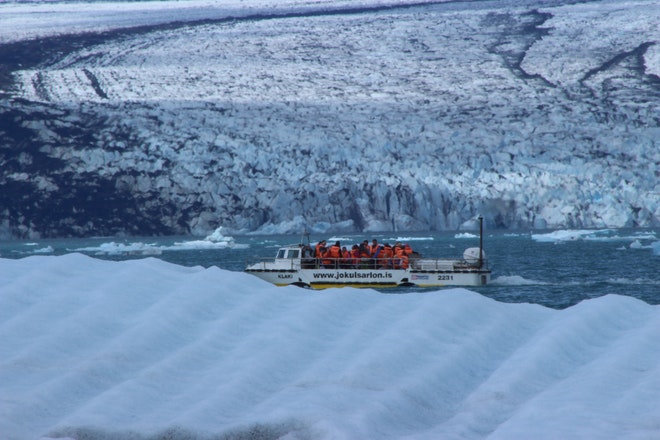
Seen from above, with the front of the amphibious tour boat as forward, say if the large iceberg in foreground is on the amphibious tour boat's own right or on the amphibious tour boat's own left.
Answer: on the amphibious tour boat's own left

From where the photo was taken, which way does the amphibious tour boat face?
to the viewer's left
